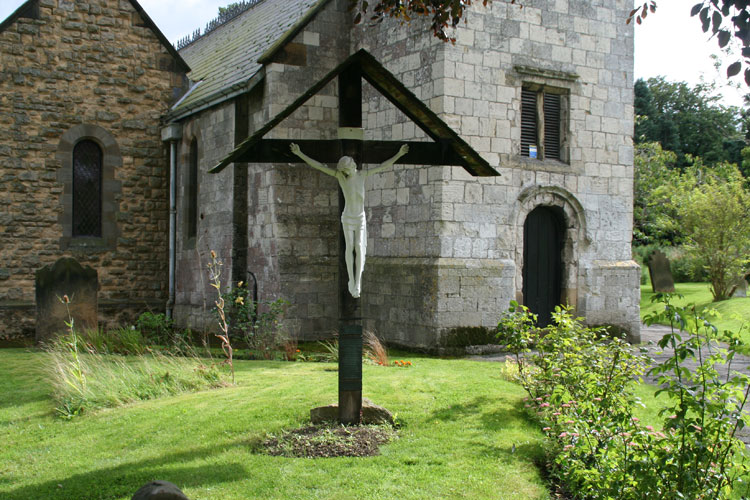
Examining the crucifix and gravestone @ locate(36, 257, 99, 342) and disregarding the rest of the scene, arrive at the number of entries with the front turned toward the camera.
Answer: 2

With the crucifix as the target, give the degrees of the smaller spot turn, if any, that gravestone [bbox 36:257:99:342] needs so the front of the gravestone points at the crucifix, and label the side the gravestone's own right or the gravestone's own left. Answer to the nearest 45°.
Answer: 0° — it already faces it

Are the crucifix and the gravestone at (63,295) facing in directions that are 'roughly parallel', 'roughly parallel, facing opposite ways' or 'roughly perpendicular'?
roughly parallel

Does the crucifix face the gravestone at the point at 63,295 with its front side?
no

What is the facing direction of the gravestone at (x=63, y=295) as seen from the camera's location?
facing the viewer

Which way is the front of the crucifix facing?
toward the camera

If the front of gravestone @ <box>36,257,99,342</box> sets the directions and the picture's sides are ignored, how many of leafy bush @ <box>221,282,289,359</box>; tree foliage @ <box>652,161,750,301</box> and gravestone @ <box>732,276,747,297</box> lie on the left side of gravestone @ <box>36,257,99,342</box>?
3

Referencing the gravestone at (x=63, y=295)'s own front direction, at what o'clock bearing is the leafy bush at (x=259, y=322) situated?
The leafy bush is roughly at 9 o'clock from the gravestone.

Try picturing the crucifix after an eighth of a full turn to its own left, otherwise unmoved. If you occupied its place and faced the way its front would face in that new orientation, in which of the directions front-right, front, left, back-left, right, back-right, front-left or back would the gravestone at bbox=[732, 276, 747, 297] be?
left

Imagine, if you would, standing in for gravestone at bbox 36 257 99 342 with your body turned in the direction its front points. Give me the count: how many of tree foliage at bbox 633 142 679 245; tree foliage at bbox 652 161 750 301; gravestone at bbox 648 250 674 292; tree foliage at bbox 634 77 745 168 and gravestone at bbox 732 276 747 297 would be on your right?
0

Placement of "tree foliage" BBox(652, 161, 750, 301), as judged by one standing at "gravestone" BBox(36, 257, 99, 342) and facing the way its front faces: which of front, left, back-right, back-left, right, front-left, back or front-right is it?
left

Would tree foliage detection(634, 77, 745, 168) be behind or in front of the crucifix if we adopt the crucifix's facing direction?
behind

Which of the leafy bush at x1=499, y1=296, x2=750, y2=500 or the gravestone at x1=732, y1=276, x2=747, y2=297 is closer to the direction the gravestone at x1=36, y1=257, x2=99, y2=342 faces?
the leafy bush

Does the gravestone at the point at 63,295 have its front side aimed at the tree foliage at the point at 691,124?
no
